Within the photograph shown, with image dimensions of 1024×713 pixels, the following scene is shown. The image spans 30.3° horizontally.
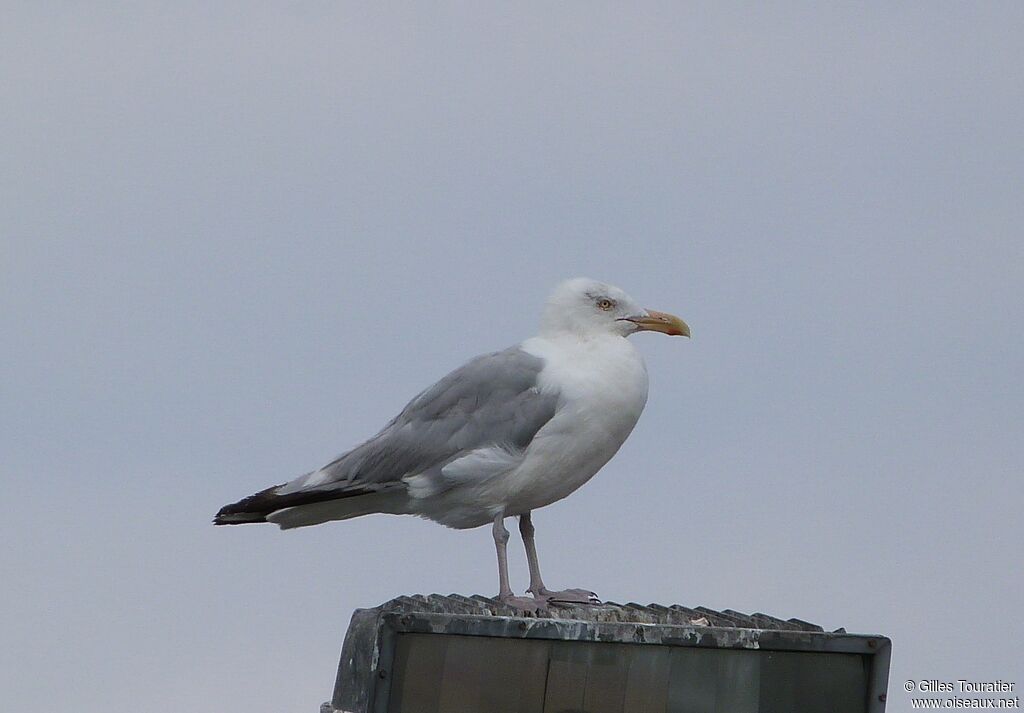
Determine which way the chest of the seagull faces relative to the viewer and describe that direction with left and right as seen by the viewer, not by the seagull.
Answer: facing to the right of the viewer
